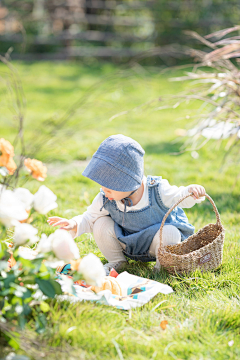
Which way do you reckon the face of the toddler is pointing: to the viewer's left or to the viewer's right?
to the viewer's left

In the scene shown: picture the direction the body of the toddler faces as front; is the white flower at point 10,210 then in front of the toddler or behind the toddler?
in front

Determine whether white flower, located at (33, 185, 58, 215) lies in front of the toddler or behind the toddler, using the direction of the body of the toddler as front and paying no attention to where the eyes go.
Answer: in front

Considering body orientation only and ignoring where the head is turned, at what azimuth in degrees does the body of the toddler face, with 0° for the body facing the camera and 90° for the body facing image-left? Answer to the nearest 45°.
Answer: approximately 45°

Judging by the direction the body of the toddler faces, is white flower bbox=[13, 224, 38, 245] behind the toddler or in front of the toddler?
in front
